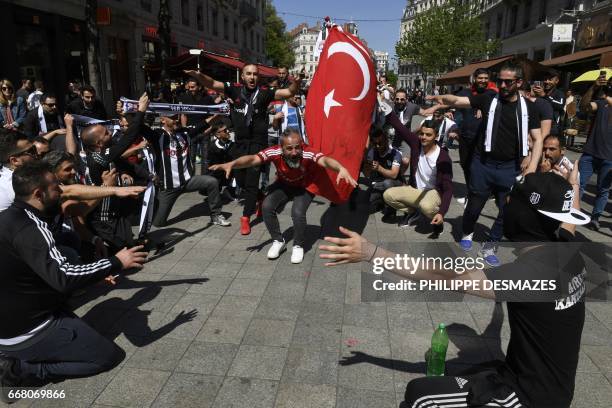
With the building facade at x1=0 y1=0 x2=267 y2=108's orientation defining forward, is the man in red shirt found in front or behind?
in front

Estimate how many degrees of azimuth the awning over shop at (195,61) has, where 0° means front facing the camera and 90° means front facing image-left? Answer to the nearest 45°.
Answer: approximately 315°

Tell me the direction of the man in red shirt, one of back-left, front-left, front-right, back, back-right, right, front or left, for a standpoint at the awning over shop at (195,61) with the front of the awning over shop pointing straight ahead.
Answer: front-right

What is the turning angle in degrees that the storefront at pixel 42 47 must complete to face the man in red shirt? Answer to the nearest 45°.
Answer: approximately 45° to its right

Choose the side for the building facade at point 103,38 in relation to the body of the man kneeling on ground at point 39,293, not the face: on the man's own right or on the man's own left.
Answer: on the man's own left

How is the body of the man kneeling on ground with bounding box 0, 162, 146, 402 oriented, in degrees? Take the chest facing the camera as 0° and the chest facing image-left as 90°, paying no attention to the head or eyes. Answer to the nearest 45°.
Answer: approximately 270°

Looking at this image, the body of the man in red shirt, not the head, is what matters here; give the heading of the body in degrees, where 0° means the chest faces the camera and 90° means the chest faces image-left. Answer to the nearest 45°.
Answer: approximately 0°

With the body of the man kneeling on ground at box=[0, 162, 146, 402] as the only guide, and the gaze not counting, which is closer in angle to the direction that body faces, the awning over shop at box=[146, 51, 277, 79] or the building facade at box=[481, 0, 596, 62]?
the building facade

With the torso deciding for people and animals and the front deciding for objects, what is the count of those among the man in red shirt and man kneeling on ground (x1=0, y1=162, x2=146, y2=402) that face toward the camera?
1

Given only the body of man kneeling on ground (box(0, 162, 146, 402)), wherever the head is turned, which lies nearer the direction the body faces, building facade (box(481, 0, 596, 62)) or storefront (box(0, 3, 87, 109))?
the building facade
